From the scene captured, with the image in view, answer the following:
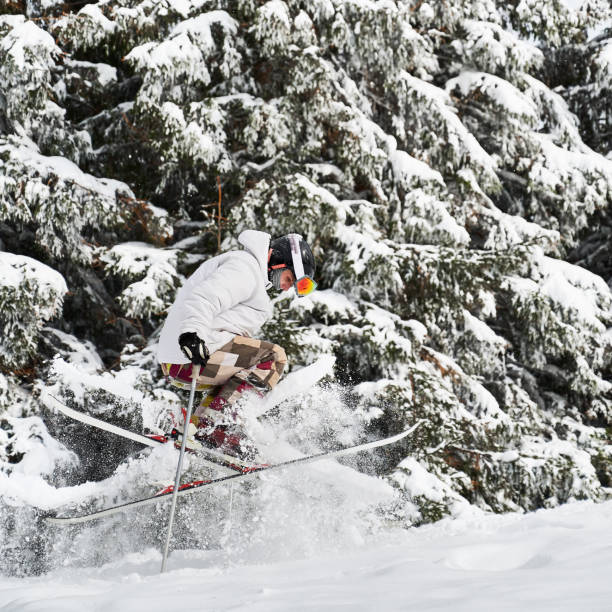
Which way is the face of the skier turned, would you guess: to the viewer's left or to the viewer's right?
to the viewer's right

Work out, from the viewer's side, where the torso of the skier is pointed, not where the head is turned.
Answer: to the viewer's right

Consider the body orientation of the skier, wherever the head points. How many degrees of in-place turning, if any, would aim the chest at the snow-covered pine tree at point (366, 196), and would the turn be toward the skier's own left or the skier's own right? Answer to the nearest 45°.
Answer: approximately 90° to the skier's own left
